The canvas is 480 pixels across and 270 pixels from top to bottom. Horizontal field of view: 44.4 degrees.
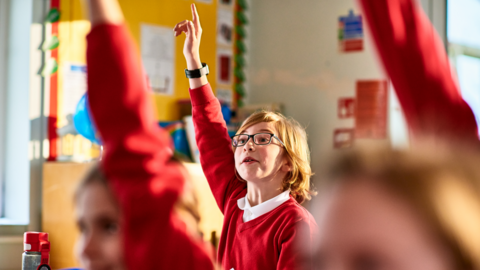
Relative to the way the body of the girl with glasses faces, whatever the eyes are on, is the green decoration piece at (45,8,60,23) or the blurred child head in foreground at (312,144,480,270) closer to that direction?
the blurred child head in foreground

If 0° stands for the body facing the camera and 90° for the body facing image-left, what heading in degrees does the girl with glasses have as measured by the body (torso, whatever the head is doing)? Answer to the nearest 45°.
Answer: approximately 45°

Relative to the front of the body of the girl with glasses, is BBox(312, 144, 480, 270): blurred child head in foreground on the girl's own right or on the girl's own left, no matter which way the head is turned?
on the girl's own left
